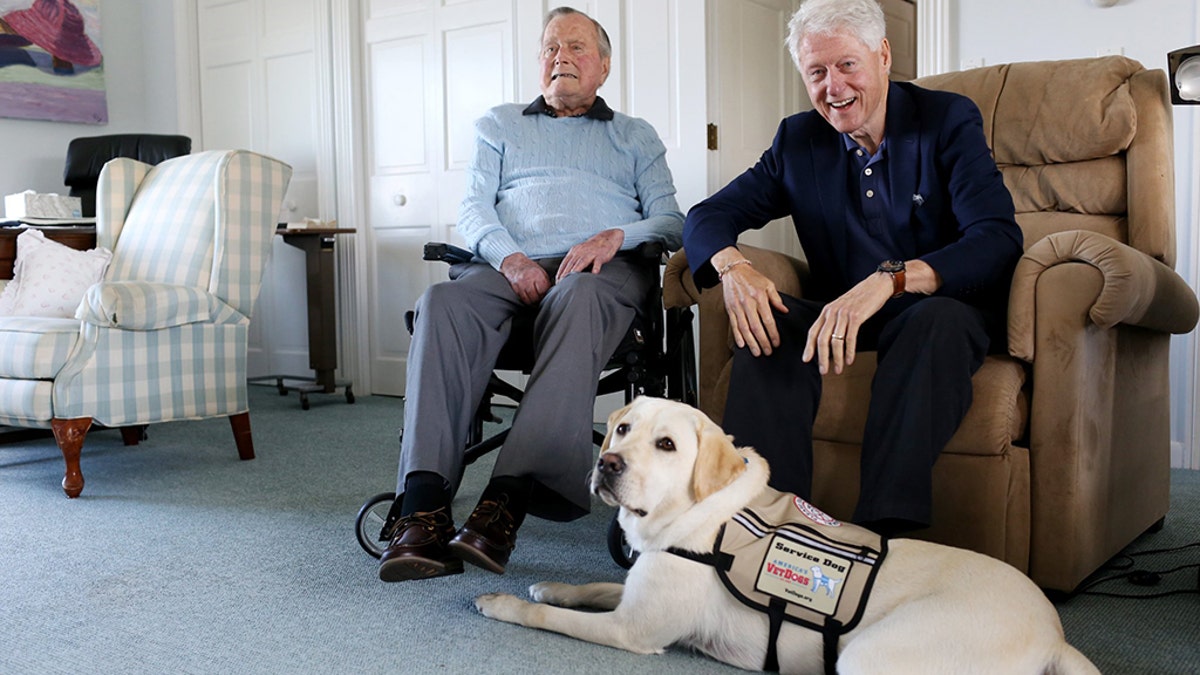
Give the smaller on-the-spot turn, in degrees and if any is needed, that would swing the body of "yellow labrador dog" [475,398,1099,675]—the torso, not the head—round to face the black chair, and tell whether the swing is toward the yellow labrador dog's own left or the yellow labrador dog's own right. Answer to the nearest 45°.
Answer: approximately 45° to the yellow labrador dog's own right

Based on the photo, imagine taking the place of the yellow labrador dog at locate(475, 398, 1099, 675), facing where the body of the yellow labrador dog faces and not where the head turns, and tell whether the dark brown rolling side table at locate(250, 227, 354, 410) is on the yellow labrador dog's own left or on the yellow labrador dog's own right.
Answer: on the yellow labrador dog's own right

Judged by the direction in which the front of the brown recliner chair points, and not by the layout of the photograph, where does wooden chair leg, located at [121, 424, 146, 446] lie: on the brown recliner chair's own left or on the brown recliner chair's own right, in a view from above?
on the brown recliner chair's own right

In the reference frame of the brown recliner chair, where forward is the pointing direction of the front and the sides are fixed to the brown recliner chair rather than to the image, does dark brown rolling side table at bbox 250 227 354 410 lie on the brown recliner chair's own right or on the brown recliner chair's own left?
on the brown recliner chair's own right

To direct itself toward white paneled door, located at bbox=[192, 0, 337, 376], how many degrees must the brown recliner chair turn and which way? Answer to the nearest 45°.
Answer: approximately 90° to its right

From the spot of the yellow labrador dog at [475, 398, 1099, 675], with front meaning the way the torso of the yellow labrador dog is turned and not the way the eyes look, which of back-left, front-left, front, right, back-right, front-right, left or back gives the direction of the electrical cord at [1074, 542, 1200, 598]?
back-right

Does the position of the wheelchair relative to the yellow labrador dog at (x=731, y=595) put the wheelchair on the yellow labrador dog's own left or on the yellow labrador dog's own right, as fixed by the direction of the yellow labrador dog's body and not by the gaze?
on the yellow labrador dog's own right

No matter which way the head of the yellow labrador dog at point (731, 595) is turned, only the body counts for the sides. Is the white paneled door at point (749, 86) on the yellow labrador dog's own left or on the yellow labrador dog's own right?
on the yellow labrador dog's own right

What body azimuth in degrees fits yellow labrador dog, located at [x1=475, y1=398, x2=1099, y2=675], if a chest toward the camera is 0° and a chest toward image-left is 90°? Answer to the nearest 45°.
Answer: approximately 90°

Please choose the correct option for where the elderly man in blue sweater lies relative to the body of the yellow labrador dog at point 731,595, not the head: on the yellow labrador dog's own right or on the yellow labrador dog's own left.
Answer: on the yellow labrador dog's own right

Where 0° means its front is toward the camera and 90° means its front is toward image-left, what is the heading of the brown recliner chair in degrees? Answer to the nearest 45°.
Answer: approximately 45°
